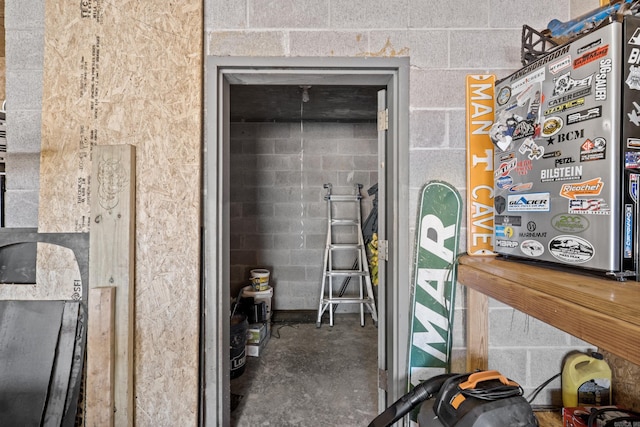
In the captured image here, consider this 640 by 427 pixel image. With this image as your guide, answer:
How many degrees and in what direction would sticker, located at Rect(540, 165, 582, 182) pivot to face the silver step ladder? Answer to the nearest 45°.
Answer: approximately 90° to its right

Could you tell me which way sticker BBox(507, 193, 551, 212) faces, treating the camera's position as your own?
facing the viewer and to the left of the viewer

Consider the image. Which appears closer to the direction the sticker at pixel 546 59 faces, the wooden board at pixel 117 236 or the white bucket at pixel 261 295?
the wooden board

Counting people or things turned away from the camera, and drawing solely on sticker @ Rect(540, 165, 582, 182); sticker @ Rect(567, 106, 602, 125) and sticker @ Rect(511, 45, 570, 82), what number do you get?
0

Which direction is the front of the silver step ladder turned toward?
toward the camera

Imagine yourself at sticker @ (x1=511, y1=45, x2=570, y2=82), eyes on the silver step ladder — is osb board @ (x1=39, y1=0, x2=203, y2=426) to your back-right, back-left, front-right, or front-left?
front-left

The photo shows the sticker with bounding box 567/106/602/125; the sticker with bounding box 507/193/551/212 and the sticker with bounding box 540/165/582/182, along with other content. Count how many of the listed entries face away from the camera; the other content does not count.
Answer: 0

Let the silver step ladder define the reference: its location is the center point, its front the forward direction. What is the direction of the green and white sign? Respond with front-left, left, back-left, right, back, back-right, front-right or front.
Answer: front

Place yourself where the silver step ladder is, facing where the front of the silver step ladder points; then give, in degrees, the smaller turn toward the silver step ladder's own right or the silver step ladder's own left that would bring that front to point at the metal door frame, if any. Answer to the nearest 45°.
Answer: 0° — it already faces it

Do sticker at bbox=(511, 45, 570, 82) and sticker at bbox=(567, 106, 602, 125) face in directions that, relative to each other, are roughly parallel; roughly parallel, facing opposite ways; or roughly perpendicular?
roughly parallel
